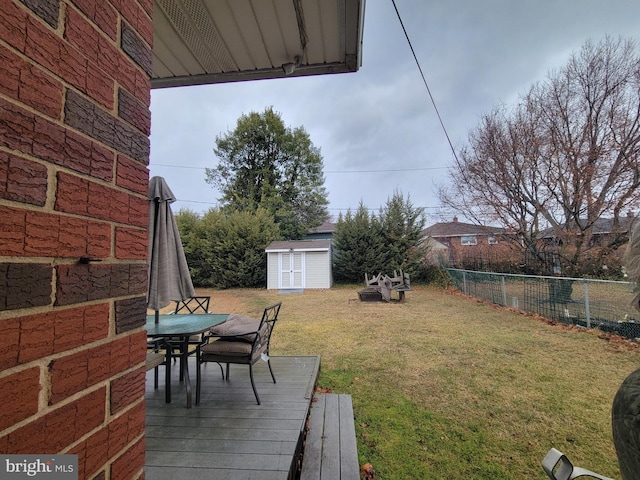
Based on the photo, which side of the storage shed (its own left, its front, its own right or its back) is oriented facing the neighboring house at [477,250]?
left

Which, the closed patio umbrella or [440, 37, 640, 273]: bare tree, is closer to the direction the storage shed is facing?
the closed patio umbrella

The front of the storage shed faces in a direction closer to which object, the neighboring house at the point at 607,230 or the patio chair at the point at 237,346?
the patio chair

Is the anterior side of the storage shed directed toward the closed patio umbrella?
yes

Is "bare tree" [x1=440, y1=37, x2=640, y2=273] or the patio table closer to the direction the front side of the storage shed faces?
the patio table

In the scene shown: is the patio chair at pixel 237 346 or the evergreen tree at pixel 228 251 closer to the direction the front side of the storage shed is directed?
the patio chair

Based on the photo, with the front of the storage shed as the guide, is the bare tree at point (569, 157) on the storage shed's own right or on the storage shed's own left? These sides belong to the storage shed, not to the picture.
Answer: on the storage shed's own left

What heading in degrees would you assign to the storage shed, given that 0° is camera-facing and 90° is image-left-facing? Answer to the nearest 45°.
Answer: approximately 0°

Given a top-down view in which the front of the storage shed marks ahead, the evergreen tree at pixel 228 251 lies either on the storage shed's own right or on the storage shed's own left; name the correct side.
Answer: on the storage shed's own right

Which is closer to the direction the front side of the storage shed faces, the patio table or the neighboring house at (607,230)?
the patio table

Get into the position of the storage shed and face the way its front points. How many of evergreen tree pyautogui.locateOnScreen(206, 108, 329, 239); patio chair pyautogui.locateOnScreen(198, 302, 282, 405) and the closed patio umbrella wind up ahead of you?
2

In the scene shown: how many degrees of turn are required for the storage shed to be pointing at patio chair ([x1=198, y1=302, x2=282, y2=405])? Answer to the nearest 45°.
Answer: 0° — it already faces it

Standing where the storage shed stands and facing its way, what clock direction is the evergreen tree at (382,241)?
The evergreen tree is roughly at 9 o'clock from the storage shed.

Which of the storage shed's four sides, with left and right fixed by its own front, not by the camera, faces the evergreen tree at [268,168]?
back
